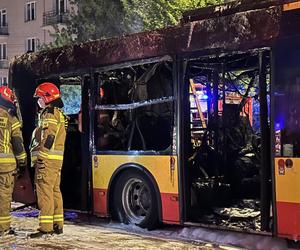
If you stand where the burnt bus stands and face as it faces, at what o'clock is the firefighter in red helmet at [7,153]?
The firefighter in red helmet is roughly at 4 o'clock from the burnt bus.

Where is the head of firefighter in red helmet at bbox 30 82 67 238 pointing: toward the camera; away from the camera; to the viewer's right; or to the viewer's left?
to the viewer's left

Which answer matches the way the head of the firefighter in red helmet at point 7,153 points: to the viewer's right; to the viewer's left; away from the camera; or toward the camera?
to the viewer's right

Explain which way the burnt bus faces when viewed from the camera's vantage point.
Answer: facing the viewer and to the right of the viewer

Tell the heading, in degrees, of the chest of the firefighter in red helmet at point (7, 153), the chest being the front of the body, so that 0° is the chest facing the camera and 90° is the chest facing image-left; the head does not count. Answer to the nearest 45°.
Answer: approximately 225°

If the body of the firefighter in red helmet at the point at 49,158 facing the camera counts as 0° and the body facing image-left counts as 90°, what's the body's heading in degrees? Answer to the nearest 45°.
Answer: approximately 90°
